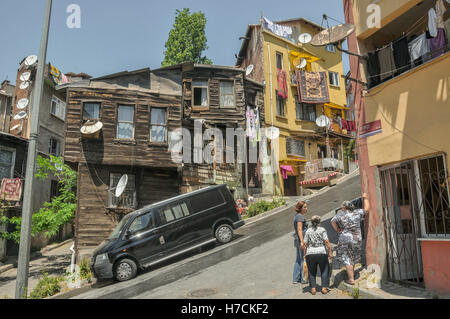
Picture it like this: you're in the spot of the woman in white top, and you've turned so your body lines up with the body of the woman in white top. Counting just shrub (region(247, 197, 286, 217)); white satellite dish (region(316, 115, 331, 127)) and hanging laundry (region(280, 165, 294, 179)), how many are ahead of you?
3

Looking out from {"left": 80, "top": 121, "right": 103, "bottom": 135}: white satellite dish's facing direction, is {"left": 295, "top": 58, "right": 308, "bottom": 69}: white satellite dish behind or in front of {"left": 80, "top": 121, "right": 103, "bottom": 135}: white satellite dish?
behind

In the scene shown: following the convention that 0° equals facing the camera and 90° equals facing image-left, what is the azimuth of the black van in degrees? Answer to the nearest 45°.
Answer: approximately 45°

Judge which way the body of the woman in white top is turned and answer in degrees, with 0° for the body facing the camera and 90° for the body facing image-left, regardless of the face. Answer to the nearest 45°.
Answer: approximately 180°

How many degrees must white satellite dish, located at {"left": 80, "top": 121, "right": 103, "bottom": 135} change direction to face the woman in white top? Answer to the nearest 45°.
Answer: approximately 45° to its left

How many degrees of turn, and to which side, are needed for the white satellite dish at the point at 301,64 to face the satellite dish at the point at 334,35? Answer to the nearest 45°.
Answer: approximately 45° to its left

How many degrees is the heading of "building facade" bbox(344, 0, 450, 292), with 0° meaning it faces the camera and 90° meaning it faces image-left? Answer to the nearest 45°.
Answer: approximately 45°

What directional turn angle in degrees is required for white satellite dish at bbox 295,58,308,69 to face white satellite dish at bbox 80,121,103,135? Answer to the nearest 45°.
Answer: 0° — it already faces it

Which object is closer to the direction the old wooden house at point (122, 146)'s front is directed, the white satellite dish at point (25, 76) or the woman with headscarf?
the woman with headscarf

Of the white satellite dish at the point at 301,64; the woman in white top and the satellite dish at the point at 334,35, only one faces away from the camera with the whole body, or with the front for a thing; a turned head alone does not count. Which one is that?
the woman in white top

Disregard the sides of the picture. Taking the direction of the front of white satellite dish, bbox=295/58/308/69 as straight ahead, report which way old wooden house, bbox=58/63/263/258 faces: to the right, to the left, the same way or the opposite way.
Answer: to the left

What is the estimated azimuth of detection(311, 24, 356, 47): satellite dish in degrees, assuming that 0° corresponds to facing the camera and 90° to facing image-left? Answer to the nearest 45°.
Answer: approximately 45°
